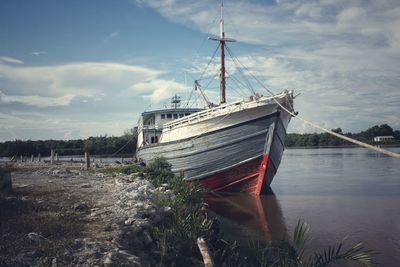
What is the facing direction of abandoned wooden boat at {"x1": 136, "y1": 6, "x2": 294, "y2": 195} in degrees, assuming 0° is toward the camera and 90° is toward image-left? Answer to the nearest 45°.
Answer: approximately 315°

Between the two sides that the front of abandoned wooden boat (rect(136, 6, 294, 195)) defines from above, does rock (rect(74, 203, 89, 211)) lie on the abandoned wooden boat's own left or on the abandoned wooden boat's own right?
on the abandoned wooden boat's own right

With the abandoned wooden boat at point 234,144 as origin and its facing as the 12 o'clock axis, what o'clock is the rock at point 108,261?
The rock is roughly at 2 o'clock from the abandoned wooden boat.

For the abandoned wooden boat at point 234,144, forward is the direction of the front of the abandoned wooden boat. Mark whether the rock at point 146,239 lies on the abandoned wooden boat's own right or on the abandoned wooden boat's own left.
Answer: on the abandoned wooden boat's own right

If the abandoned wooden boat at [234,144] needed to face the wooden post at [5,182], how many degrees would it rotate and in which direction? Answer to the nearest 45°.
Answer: approximately 90° to its right

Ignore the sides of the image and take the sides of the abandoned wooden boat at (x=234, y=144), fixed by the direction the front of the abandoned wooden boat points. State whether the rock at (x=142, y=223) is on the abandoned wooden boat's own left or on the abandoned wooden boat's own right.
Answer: on the abandoned wooden boat's own right

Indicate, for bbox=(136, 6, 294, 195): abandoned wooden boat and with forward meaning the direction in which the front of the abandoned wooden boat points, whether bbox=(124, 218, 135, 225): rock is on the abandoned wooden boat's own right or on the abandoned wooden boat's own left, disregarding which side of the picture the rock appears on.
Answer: on the abandoned wooden boat's own right

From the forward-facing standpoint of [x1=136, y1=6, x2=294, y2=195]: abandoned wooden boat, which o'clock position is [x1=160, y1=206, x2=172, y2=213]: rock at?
The rock is roughly at 2 o'clock from the abandoned wooden boat.

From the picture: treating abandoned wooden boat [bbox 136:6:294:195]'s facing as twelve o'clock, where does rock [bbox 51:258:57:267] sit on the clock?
The rock is roughly at 2 o'clock from the abandoned wooden boat.
